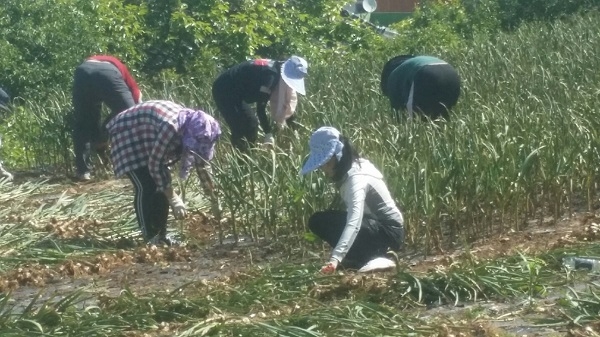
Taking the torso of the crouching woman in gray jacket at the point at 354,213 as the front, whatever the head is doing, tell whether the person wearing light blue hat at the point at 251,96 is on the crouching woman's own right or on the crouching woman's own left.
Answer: on the crouching woman's own right

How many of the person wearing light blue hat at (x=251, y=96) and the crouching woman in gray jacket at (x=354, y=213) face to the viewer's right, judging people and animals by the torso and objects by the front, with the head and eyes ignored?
1

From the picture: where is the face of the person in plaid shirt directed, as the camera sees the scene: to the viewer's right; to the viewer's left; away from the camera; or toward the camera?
to the viewer's right

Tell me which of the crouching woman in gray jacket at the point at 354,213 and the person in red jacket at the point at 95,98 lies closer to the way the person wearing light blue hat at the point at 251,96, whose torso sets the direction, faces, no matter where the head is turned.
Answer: the crouching woman in gray jacket

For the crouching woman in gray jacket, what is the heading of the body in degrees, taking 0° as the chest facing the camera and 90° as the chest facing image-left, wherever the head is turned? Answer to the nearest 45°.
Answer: approximately 90°

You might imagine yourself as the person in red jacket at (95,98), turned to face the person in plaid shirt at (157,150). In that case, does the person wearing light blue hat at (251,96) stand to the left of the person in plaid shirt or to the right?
left

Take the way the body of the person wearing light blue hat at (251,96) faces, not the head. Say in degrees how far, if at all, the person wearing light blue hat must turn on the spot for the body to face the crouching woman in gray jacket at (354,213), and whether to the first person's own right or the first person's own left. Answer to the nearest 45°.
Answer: approximately 90° to the first person's own right

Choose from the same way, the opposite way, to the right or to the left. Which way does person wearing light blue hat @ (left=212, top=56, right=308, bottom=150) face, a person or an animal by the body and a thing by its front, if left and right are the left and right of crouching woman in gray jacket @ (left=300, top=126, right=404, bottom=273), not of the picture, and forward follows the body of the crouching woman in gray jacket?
the opposite way

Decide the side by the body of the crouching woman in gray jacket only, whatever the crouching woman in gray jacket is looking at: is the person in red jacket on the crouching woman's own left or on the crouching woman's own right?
on the crouching woman's own right

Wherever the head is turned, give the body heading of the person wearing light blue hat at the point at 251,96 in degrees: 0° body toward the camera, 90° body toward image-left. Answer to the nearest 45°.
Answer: approximately 270°
